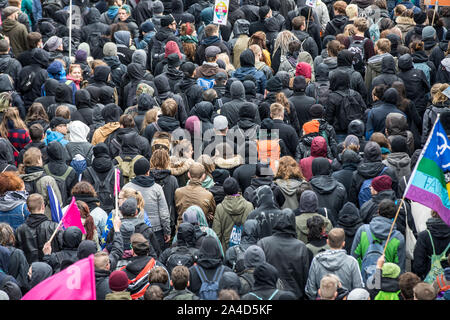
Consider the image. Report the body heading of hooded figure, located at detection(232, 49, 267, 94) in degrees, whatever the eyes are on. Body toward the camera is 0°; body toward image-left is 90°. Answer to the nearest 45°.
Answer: approximately 180°

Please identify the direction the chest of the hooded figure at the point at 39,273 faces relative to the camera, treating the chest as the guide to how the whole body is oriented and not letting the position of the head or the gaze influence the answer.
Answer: away from the camera

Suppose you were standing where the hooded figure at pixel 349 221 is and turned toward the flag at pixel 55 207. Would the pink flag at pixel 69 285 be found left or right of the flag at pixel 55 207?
left

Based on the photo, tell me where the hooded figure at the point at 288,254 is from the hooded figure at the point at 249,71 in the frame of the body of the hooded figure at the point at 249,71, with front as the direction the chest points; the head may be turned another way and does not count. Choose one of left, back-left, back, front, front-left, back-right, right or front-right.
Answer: back

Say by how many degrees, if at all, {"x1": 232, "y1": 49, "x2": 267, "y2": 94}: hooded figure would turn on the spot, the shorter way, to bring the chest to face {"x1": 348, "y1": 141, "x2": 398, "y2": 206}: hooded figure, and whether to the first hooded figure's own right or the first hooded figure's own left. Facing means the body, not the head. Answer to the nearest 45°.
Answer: approximately 135° to the first hooded figure's own right

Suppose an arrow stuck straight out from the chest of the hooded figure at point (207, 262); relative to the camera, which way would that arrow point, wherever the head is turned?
away from the camera

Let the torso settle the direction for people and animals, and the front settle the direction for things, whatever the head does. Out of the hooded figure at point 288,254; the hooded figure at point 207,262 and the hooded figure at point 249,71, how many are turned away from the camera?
3

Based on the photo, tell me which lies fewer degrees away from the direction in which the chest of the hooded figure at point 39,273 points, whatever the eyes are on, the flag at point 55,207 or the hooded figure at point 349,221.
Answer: the flag

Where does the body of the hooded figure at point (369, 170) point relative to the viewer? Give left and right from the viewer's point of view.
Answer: facing away from the viewer

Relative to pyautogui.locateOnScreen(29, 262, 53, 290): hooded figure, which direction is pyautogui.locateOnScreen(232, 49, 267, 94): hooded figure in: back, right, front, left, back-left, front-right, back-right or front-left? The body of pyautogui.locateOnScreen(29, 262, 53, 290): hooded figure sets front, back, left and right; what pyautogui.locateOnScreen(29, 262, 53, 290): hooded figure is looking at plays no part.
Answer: front-right

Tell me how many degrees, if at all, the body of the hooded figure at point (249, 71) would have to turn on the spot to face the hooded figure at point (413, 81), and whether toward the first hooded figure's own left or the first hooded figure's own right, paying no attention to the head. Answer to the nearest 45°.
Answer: approximately 90° to the first hooded figure's own right

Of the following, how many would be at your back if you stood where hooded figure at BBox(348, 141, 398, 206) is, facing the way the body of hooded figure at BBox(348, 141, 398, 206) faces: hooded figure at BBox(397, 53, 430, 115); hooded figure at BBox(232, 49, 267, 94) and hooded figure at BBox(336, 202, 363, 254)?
1
